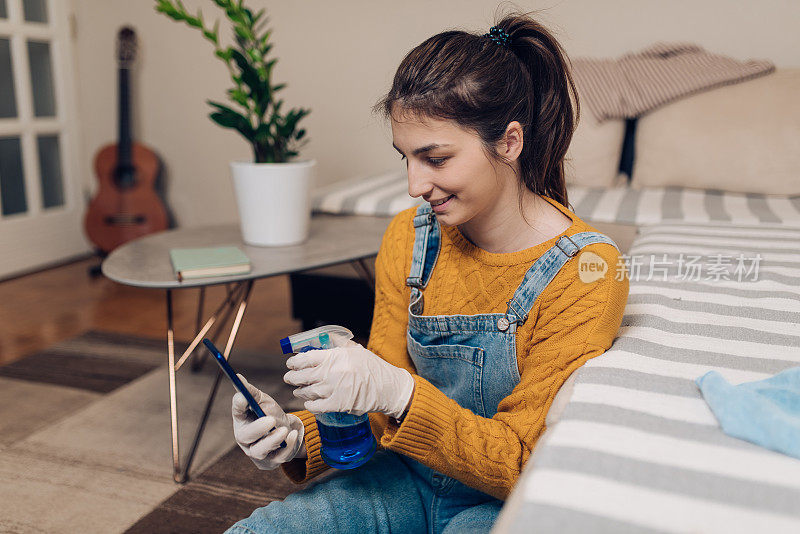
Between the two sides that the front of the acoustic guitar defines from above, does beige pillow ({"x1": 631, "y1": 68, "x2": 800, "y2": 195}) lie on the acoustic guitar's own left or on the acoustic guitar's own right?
on the acoustic guitar's own left

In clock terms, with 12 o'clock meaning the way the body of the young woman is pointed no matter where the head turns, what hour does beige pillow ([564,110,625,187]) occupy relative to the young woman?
The beige pillow is roughly at 5 o'clock from the young woman.

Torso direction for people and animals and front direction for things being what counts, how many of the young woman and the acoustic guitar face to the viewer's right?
0

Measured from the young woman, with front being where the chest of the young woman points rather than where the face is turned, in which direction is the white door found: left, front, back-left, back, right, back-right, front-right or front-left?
right

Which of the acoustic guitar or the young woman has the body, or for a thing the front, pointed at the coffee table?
the acoustic guitar

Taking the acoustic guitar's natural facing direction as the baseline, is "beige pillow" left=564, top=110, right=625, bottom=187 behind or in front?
in front

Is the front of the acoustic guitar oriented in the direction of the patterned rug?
yes

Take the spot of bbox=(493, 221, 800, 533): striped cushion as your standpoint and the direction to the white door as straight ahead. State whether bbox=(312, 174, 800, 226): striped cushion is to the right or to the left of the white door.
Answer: right

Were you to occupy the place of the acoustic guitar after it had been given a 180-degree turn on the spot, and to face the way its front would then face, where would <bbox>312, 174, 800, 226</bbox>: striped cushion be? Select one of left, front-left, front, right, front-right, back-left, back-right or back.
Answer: back-right

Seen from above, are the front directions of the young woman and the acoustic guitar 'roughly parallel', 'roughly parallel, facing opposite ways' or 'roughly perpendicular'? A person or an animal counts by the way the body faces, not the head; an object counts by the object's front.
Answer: roughly perpendicular
